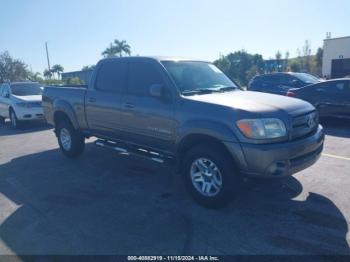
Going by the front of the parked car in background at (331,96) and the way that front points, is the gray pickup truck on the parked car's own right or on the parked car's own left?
on the parked car's own right

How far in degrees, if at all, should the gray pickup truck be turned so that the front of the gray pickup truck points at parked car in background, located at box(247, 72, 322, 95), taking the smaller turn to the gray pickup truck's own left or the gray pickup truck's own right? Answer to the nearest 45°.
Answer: approximately 90° to the gray pickup truck's own left

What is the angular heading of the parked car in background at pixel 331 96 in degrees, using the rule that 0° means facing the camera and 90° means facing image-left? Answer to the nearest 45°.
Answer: approximately 270°

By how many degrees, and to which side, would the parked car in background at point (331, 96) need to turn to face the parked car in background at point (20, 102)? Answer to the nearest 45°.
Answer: approximately 180°

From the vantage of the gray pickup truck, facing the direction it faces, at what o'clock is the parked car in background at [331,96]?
The parked car in background is roughly at 9 o'clock from the gray pickup truck.

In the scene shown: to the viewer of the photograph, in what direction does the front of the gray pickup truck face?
facing the viewer and to the right of the viewer

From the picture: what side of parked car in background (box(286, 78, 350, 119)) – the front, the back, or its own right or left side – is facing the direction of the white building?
left

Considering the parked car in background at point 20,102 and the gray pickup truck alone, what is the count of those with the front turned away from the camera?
0
